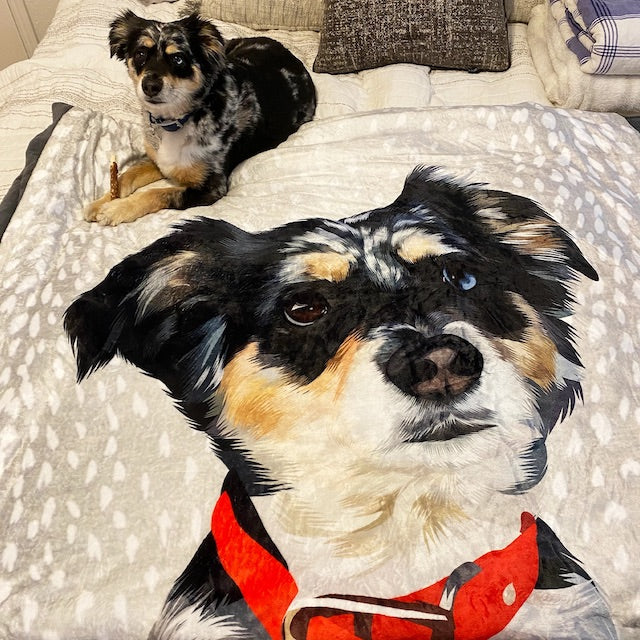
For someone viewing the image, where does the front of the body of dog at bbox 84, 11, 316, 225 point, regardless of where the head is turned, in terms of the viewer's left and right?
facing the viewer and to the left of the viewer

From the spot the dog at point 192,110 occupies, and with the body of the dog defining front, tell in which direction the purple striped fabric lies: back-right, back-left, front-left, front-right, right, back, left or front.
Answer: back-left

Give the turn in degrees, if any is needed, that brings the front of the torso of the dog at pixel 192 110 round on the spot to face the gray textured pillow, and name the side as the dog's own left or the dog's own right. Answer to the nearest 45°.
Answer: approximately 180°

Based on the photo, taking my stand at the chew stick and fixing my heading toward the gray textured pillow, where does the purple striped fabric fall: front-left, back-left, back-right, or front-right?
front-right
